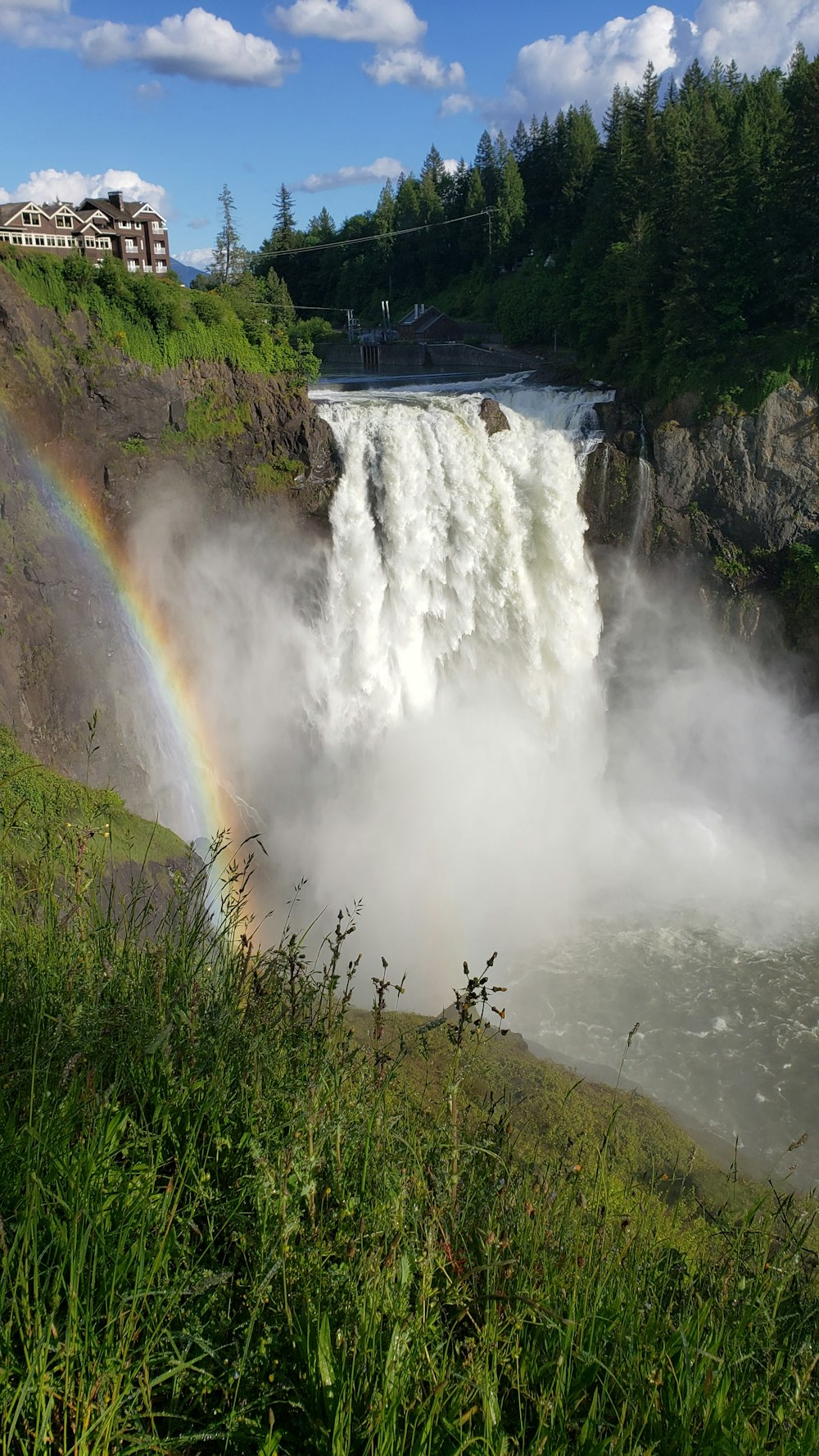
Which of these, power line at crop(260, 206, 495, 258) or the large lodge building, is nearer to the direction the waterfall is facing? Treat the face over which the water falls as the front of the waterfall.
the large lodge building

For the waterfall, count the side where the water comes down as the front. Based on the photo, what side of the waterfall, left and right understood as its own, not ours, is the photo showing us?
front

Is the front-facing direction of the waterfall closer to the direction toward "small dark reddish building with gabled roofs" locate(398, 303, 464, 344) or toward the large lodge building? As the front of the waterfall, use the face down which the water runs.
the large lodge building

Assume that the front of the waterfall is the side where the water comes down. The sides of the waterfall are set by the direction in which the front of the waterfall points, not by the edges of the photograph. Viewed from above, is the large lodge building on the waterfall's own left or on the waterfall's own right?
on the waterfall's own right

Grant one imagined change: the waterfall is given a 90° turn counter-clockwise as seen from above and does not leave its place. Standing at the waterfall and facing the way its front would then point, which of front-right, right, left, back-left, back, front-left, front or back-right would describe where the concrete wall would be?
left

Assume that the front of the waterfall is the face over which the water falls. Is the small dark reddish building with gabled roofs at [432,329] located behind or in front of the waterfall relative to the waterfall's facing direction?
behind

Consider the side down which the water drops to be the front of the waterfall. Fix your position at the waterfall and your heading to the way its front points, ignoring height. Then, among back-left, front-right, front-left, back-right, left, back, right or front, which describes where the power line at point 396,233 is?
back
